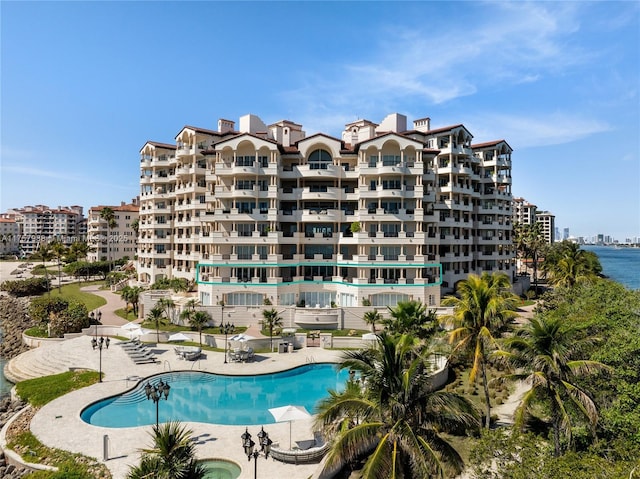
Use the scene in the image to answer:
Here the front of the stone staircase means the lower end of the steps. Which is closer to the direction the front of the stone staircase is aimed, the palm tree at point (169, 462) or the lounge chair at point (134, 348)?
the palm tree

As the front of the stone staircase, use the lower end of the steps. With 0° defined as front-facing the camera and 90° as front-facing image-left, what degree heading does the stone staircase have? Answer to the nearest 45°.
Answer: approximately 45°

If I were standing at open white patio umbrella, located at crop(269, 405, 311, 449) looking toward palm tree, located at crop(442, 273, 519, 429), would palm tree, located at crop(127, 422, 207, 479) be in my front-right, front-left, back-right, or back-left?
back-right

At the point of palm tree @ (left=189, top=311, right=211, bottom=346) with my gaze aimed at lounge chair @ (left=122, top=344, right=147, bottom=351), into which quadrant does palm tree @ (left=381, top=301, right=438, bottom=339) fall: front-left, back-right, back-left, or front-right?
back-left

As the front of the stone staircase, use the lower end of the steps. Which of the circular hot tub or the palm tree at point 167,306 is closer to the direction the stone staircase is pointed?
the circular hot tub

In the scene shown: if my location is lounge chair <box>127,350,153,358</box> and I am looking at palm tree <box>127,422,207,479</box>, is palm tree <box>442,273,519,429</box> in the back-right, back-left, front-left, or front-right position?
front-left

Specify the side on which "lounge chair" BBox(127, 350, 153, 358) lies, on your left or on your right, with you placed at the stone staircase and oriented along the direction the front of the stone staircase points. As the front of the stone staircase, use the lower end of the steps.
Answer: on your left

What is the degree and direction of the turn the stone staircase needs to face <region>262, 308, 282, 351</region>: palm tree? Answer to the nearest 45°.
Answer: approximately 180°
